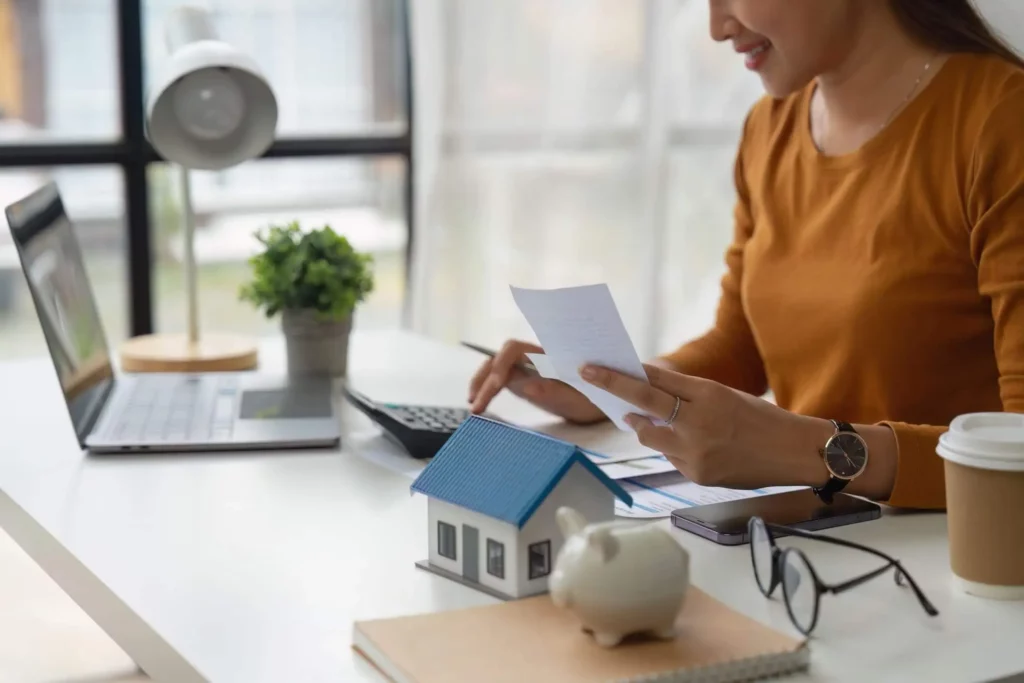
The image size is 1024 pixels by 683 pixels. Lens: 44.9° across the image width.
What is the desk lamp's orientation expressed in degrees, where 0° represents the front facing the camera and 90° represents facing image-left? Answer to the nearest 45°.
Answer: approximately 0°

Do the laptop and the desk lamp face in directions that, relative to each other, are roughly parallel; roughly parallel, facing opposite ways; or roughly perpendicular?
roughly perpendicular

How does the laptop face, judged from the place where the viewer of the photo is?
facing to the right of the viewer

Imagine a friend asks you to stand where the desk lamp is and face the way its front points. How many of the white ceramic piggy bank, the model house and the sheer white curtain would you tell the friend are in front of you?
2

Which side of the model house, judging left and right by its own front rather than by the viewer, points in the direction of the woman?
back

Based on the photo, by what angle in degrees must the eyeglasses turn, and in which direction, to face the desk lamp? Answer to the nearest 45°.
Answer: approximately 90° to its right
